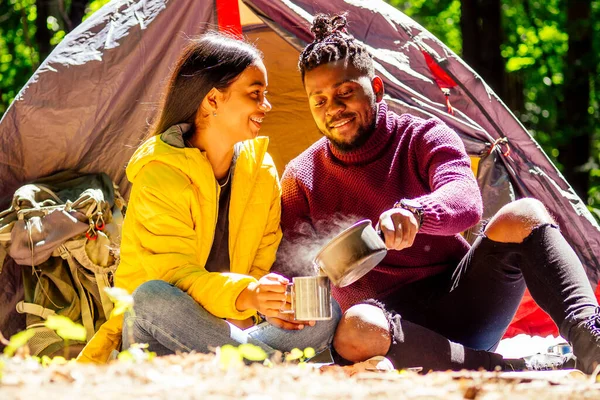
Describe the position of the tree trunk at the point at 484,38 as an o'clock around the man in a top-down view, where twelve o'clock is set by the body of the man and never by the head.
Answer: The tree trunk is roughly at 6 o'clock from the man.

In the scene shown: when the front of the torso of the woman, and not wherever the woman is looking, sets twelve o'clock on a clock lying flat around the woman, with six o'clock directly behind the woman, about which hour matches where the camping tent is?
The camping tent is roughly at 7 o'clock from the woman.

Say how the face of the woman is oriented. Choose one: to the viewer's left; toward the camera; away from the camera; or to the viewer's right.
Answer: to the viewer's right

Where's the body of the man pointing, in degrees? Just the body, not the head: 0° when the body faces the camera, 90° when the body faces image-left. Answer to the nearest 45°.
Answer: approximately 0°

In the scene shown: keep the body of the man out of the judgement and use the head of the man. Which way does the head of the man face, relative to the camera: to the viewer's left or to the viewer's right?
to the viewer's left

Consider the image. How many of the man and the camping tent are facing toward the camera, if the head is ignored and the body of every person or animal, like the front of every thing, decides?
2

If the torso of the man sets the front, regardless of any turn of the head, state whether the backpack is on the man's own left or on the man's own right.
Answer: on the man's own right

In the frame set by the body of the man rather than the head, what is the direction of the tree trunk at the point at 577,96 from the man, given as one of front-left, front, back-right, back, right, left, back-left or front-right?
back

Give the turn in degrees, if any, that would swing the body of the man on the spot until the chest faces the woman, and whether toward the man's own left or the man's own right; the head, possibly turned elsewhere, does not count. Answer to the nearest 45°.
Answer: approximately 90° to the man's own right

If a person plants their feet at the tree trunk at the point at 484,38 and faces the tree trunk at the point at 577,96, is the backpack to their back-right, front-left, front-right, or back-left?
back-right

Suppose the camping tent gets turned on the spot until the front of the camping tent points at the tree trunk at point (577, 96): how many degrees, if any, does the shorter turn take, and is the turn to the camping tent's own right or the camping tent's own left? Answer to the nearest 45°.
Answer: approximately 135° to the camping tent's own left
